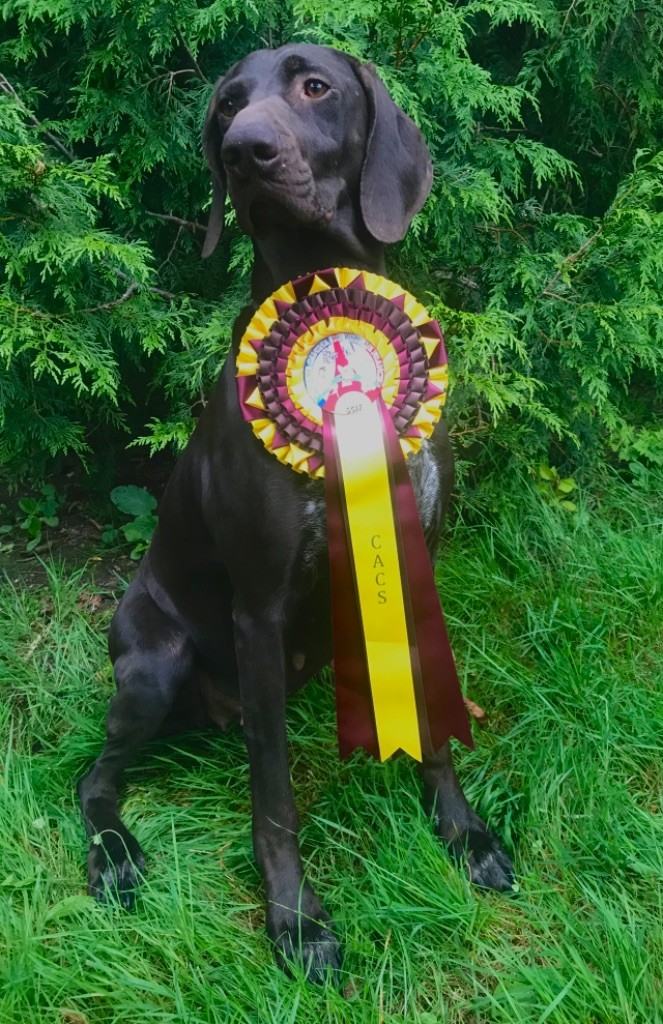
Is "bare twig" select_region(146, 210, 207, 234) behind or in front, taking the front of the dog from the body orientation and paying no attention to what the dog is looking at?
behind

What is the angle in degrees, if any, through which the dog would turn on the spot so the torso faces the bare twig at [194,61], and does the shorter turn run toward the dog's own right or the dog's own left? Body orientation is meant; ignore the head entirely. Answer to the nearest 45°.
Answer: approximately 135° to the dog's own left

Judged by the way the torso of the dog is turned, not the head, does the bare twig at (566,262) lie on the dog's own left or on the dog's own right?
on the dog's own left

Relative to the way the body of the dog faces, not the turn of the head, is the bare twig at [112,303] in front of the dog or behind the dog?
behind

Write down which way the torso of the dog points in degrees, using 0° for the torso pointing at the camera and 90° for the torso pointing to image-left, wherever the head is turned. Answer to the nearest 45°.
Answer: approximately 315°

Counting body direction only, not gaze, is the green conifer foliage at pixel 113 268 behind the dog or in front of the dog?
behind
